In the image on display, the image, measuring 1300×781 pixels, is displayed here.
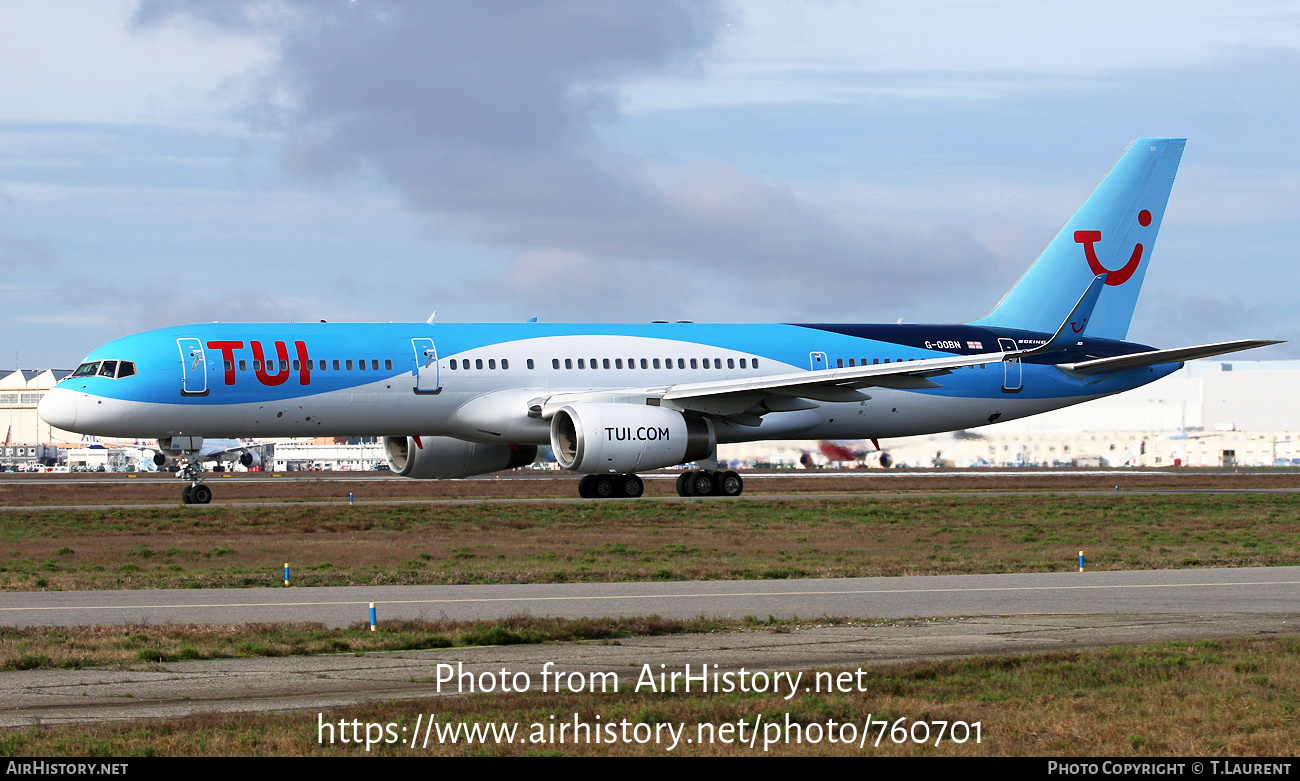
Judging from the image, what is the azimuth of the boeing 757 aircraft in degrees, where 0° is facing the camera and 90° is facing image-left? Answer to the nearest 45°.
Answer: approximately 45°
